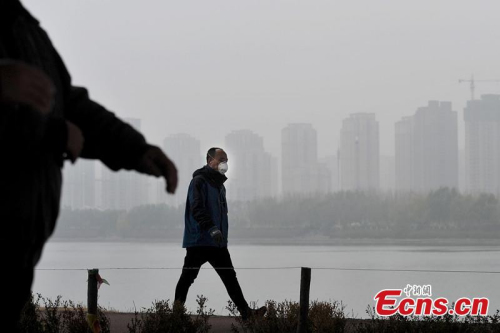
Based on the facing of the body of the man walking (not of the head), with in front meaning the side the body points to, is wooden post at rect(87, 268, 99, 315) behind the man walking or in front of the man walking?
behind

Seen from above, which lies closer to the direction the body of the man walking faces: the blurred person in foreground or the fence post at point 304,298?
the fence post

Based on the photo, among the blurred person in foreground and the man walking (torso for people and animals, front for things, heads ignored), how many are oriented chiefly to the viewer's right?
2

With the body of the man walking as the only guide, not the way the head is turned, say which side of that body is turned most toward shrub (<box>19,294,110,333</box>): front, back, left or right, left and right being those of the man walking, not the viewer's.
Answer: back

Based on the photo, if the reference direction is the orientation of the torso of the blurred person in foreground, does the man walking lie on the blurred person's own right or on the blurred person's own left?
on the blurred person's own left

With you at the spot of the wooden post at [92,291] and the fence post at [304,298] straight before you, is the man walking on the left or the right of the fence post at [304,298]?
left

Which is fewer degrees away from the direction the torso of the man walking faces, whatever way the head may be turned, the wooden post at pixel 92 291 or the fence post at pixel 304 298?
the fence post

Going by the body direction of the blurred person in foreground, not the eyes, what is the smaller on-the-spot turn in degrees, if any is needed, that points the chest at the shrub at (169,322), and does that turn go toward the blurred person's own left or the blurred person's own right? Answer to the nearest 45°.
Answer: approximately 90° to the blurred person's own left

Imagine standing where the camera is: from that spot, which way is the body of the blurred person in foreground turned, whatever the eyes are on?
to the viewer's right

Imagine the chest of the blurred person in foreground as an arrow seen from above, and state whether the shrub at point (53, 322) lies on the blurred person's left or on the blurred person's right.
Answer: on the blurred person's left

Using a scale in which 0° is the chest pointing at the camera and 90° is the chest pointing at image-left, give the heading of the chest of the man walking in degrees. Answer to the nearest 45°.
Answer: approximately 270°
